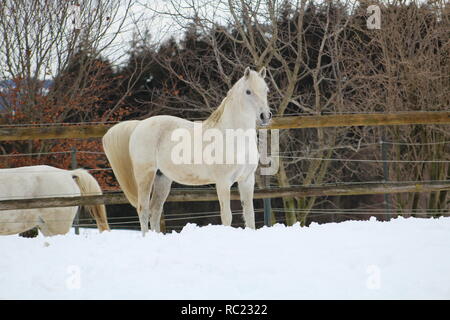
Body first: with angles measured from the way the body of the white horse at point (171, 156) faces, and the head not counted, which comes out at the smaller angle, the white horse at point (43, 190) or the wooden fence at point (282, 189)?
the wooden fence

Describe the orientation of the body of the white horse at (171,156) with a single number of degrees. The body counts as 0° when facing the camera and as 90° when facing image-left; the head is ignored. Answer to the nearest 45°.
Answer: approximately 270°

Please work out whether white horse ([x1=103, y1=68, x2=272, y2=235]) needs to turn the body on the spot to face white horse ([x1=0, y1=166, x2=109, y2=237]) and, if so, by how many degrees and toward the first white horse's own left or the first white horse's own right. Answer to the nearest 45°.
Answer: approximately 135° to the first white horse's own left

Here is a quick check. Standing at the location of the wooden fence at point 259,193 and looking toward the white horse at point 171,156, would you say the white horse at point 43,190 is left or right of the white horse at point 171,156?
right

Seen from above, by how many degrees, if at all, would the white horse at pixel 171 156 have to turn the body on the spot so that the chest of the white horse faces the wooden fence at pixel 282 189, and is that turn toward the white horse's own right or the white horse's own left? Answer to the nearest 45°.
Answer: approximately 45° to the white horse's own left

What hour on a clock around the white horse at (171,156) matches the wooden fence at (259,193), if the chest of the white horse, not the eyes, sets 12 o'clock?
The wooden fence is roughly at 11 o'clock from the white horse.
